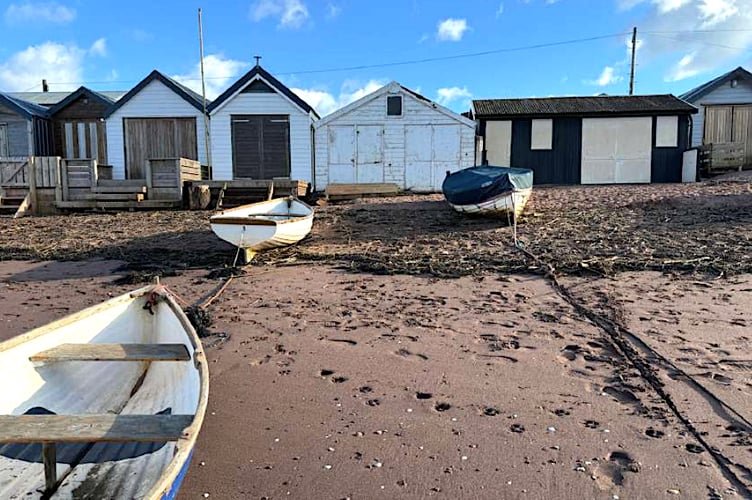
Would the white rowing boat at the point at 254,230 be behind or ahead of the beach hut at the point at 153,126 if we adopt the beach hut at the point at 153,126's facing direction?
ahead

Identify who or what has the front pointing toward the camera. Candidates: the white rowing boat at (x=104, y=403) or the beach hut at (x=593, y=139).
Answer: the beach hut

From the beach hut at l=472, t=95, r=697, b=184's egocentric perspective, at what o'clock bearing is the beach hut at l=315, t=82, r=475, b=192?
the beach hut at l=315, t=82, r=475, b=192 is roughly at 2 o'clock from the beach hut at l=472, t=95, r=697, b=184.

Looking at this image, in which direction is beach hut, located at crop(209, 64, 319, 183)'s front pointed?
toward the camera

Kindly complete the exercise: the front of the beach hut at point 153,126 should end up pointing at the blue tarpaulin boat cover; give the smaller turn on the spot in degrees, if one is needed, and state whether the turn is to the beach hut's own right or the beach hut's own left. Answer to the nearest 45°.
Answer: approximately 45° to the beach hut's own left

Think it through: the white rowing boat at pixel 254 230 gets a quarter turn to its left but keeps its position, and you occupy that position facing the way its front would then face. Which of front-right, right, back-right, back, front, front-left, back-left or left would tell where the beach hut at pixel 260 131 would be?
front-right

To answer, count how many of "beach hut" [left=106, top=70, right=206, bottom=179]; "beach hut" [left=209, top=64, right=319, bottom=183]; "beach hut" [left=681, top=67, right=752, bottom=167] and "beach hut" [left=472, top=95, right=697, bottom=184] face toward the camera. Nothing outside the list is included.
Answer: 4

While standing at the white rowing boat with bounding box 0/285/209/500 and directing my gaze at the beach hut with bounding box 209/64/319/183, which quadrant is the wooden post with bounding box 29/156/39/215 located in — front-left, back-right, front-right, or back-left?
front-left

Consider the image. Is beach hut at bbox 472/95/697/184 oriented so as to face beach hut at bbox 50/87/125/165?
no

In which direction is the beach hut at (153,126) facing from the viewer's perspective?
toward the camera

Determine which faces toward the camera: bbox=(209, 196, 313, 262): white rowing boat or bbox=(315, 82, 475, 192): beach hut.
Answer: the beach hut

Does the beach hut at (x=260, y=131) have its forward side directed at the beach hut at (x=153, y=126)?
no

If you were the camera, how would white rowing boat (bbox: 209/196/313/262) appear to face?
facing away from the viewer and to the right of the viewer

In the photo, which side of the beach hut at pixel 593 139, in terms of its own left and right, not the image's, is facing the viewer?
front

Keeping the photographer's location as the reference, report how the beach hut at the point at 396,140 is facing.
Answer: facing the viewer
